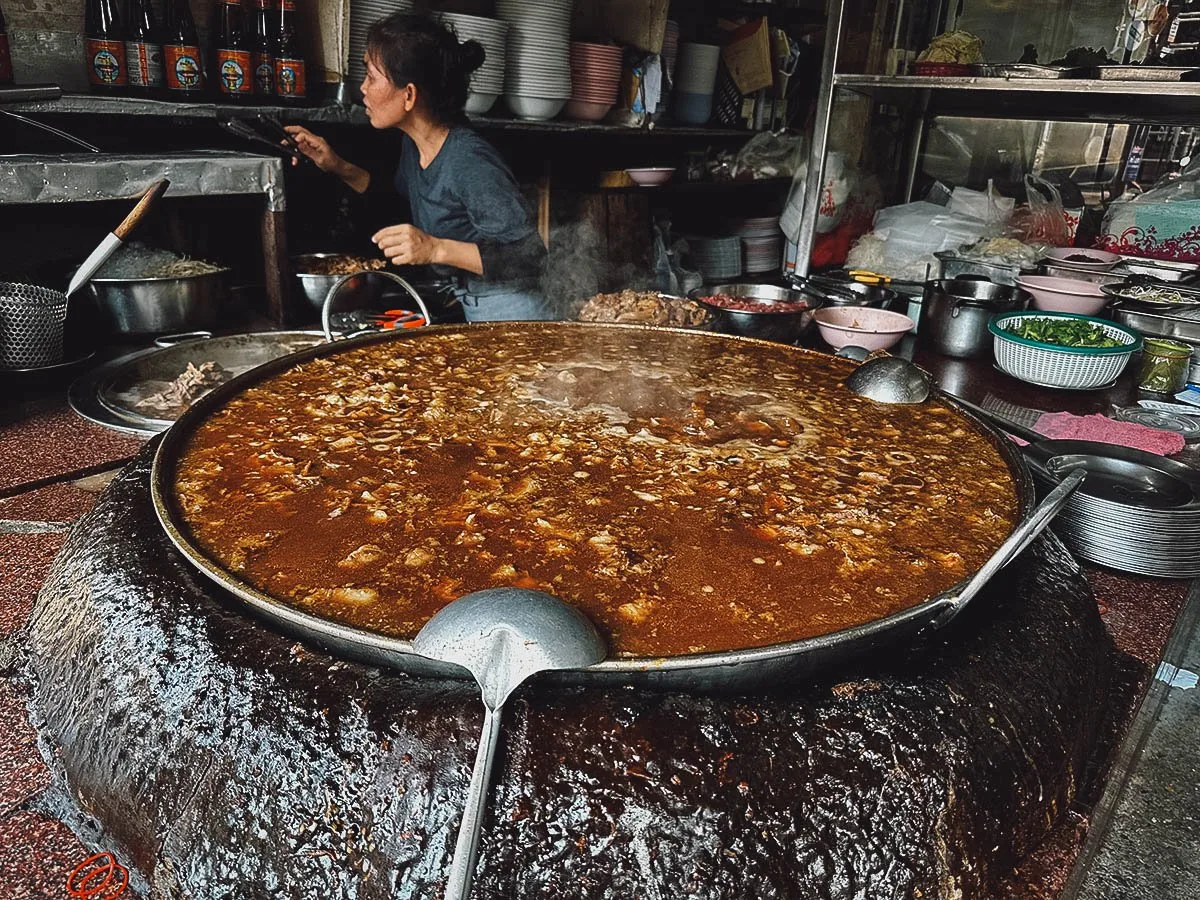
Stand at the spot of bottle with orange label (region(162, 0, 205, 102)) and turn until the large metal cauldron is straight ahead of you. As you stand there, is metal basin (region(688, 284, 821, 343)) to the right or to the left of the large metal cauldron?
left

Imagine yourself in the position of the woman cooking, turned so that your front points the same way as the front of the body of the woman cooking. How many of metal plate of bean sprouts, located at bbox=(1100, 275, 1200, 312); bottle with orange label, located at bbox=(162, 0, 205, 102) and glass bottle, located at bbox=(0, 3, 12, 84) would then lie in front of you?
2

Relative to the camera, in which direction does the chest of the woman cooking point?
to the viewer's left

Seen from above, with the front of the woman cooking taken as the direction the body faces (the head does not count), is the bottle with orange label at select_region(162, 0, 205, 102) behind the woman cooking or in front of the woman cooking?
in front

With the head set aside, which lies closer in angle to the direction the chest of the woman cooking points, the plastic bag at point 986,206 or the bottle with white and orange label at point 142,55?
the bottle with white and orange label

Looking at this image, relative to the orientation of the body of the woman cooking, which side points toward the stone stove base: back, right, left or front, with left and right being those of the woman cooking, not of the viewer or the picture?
left

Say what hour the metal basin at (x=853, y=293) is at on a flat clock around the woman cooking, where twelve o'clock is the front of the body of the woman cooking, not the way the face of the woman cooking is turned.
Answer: The metal basin is roughly at 6 o'clock from the woman cooking.

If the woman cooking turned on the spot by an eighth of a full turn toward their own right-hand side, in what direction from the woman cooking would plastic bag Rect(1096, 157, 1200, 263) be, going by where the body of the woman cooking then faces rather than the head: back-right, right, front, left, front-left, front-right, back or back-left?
back-right

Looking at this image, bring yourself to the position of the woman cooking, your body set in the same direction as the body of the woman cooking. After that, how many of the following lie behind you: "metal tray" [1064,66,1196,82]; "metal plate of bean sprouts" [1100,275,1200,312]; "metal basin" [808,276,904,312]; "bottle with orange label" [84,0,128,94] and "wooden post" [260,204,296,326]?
3

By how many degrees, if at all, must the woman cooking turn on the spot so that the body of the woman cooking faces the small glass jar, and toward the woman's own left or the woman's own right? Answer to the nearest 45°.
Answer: approximately 135° to the woman's own left

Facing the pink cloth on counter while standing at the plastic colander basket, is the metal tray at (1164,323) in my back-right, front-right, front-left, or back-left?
back-left

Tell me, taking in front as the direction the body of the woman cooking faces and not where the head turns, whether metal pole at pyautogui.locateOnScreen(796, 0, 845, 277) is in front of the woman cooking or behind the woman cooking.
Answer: behind

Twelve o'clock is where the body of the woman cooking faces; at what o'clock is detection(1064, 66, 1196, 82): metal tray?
The metal tray is roughly at 6 o'clock from the woman cooking.

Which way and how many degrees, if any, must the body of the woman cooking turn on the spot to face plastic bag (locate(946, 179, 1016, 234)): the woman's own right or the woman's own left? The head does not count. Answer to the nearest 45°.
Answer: approximately 180°

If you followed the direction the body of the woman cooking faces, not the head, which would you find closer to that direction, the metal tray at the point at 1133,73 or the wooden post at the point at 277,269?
the wooden post

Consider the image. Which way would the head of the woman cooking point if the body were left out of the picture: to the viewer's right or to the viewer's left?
to the viewer's left

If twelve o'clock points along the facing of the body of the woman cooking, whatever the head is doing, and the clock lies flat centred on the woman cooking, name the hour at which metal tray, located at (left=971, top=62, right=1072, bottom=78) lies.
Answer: The metal tray is roughly at 6 o'clock from the woman cooking.

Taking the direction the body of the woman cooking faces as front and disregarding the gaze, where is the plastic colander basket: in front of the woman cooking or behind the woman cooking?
behind

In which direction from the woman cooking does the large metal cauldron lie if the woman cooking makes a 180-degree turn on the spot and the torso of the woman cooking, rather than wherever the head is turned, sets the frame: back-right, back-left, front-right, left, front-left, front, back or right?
right
